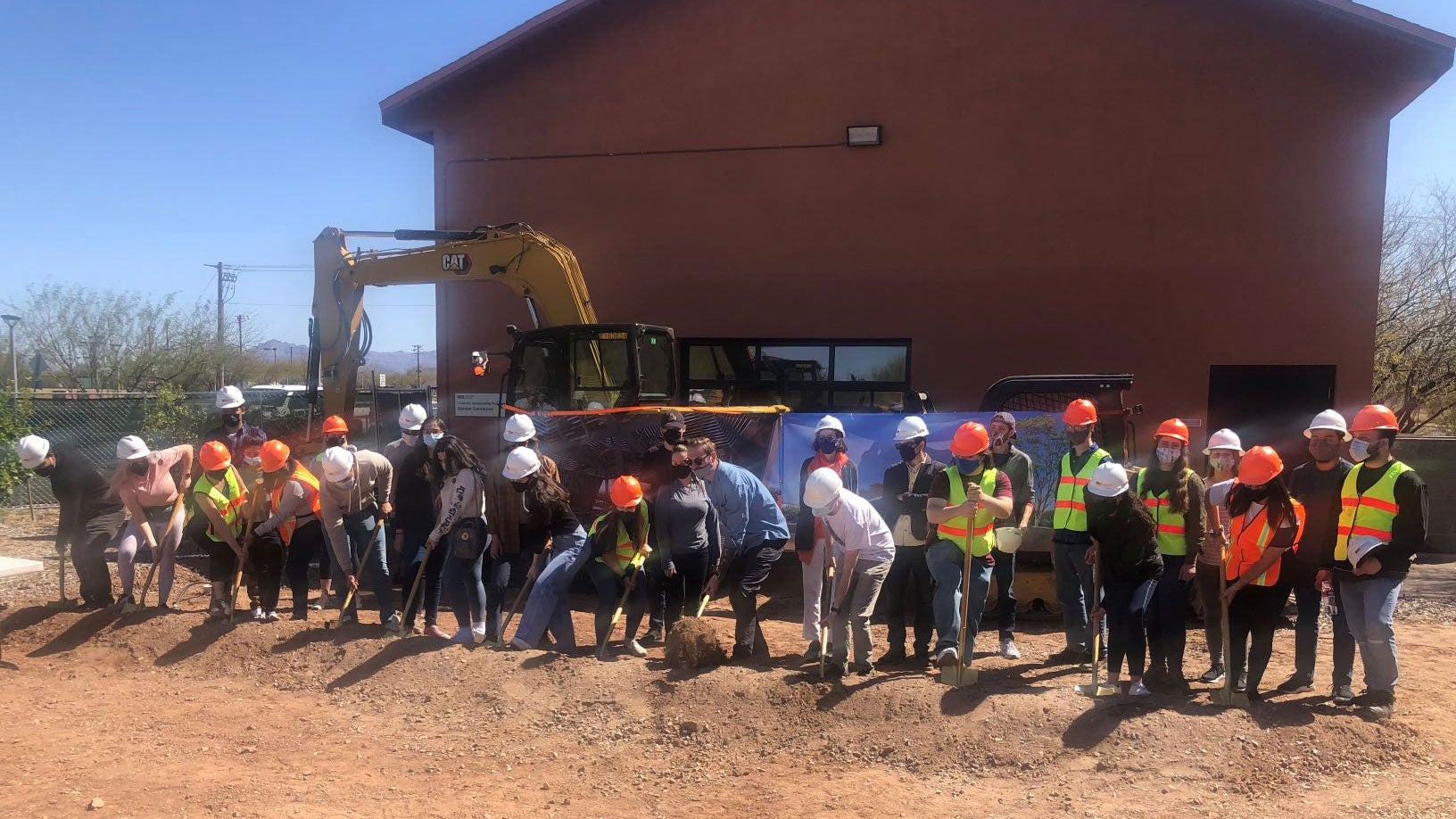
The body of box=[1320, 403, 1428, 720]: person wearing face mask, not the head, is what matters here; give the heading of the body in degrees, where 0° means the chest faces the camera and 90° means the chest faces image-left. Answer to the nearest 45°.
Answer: approximately 45°

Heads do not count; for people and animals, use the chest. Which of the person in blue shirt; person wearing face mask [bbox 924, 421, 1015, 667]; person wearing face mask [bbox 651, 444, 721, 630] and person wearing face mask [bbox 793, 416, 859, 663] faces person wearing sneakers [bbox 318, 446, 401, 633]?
the person in blue shirt

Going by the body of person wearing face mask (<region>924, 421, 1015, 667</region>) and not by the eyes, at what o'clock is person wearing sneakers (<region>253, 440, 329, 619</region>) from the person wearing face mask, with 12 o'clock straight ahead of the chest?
The person wearing sneakers is roughly at 3 o'clock from the person wearing face mask.

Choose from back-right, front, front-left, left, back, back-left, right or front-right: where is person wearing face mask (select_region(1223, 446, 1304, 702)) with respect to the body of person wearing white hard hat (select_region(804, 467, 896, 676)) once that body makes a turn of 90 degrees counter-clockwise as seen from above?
front-left

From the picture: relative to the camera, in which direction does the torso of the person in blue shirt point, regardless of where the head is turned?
to the viewer's left

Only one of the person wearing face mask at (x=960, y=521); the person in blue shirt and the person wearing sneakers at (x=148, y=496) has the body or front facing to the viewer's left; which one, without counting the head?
the person in blue shirt

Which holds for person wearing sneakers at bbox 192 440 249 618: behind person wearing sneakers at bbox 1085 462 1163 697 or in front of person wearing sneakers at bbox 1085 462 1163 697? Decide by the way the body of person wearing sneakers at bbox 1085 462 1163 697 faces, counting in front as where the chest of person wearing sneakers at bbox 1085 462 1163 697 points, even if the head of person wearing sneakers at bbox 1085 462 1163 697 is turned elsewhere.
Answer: in front

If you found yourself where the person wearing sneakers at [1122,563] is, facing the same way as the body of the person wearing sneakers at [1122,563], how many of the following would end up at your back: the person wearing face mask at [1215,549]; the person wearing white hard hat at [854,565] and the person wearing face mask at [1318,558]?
2
